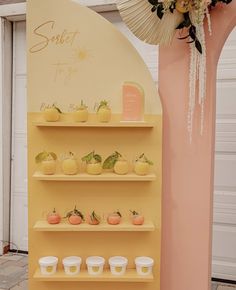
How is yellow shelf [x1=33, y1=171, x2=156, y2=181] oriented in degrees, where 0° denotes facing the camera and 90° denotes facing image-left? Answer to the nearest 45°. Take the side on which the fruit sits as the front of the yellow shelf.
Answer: approximately 0°

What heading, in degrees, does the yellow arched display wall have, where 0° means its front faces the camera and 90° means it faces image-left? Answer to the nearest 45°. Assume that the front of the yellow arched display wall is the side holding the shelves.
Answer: approximately 0°

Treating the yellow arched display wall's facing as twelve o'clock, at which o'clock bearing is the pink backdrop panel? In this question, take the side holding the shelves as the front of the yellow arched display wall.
The pink backdrop panel is roughly at 9 o'clock from the yellow arched display wall.
